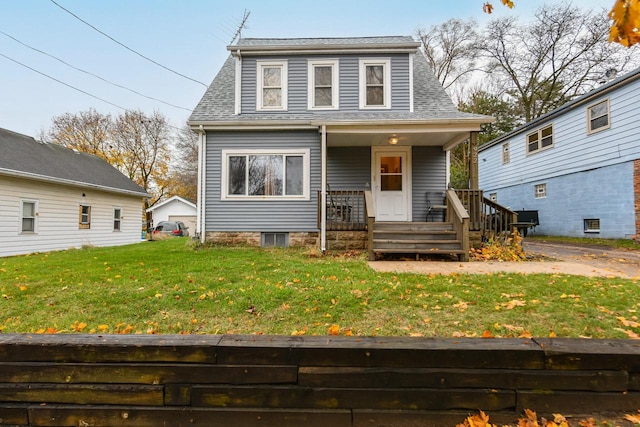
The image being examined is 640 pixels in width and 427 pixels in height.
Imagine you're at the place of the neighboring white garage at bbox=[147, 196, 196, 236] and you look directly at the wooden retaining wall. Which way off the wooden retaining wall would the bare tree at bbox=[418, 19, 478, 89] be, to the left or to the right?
left

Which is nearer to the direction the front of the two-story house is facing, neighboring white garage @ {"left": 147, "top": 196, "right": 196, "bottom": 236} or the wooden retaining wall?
the wooden retaining wall

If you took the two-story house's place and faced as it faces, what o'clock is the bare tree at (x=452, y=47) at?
The bare tree is roughly at 7 o'clock from the two-story house.

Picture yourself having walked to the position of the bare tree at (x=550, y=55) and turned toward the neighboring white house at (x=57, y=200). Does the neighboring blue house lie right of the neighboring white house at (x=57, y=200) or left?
left

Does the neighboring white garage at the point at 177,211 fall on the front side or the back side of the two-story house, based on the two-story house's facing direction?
on the back side

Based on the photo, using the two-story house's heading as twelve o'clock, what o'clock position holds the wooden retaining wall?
The wooden retaining wall is roughly at 12 o'clock from the two-story house.

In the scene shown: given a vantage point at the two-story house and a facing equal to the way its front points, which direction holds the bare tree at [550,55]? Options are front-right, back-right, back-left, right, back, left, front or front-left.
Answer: back-left

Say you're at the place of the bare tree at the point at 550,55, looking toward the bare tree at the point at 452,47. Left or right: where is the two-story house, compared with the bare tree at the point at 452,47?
left

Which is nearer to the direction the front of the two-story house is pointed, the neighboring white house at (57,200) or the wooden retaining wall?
the wooden retaining wall

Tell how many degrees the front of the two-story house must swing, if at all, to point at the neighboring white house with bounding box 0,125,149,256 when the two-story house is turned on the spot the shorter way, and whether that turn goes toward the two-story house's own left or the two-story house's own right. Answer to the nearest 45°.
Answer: approximately 90° to the two-story house's own right

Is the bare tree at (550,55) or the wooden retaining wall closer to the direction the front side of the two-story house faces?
the wooden retaining wall

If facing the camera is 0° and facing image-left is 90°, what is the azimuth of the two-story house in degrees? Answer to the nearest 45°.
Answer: approximately 0°
